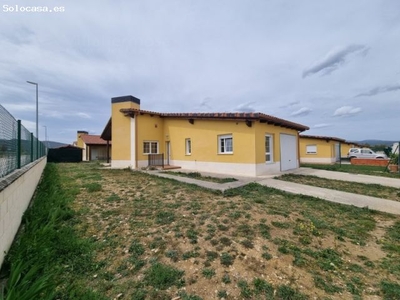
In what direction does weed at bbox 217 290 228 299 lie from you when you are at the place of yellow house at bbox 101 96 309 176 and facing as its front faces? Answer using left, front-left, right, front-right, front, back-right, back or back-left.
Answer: front-left

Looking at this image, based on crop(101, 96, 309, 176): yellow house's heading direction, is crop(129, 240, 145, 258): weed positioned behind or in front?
in front

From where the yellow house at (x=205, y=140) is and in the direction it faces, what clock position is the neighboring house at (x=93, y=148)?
The neighboring house is roughly at 3 o'clock from the yellow house.

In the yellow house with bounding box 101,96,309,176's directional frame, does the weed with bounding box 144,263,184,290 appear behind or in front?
in front

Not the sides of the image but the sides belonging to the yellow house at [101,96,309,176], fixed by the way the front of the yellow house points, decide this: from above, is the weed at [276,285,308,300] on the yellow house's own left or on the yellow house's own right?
on the yellow house's own left

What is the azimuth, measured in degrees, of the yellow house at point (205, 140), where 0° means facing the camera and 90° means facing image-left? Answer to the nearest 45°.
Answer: approximately 45°
